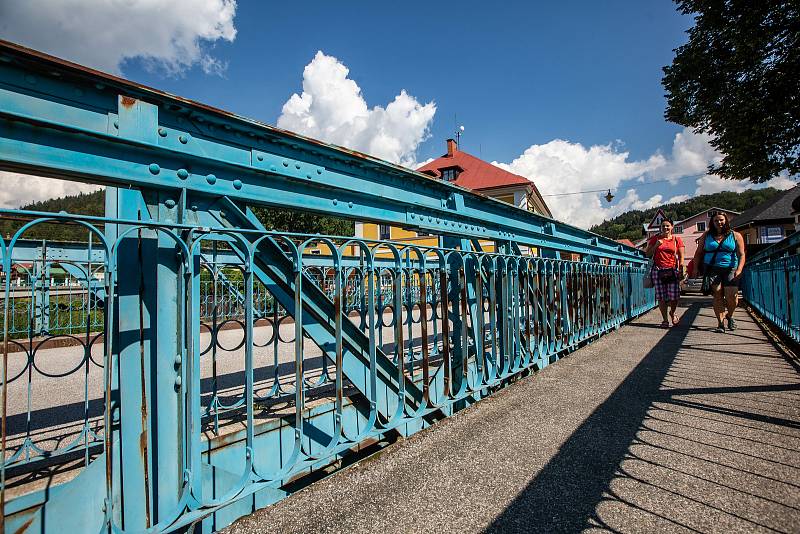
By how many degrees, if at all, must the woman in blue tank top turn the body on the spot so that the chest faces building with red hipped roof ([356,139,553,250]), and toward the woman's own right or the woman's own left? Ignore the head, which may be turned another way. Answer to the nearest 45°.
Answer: approximately 135° to the woman's own right

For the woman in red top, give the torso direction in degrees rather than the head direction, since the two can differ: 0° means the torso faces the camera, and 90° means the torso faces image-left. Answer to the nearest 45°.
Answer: approximately 0°

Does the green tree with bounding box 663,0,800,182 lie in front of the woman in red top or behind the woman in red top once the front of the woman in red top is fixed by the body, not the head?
behind

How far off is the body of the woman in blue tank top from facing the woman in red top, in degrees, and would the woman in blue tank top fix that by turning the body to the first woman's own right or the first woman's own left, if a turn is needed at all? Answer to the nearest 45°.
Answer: approximately 135° to the first woman's own right

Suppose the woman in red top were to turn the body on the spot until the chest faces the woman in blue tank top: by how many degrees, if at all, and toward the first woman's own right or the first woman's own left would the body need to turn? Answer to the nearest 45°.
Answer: approximately 45° to the first woman's own left

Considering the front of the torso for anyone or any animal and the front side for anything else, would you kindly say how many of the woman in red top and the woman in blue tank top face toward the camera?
2
